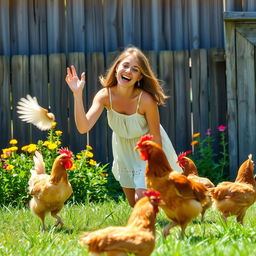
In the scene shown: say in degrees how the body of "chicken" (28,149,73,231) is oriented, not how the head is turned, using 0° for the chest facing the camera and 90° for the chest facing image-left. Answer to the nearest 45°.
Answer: approximately 315°

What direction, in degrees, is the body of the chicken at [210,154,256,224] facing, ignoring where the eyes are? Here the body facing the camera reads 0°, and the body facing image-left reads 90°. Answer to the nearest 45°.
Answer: approximately 270°

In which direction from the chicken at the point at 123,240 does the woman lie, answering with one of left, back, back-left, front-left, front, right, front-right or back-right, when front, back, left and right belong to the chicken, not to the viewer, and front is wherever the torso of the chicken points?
left

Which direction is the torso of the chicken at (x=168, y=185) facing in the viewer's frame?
to the viewer's left

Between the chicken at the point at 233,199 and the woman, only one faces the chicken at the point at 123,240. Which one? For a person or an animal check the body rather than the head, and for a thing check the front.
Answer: the woman

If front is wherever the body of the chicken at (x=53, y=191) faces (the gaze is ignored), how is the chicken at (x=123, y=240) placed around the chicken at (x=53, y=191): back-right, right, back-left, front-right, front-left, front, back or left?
front-right

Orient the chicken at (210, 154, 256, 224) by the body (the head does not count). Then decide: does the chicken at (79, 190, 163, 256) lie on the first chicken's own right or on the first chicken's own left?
on the first chicken's own right

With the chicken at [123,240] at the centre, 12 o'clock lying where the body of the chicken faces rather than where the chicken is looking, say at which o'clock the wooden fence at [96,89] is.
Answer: The wooden fence is roughly at 9 o'clock from the chicken.

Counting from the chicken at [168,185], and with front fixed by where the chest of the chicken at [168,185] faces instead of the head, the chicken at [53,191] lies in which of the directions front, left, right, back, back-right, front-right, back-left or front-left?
front-right

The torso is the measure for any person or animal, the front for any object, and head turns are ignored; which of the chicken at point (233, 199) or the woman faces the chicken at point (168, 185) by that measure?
the woman

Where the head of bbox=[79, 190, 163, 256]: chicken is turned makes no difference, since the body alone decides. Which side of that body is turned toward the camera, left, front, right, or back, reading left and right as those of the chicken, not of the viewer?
right

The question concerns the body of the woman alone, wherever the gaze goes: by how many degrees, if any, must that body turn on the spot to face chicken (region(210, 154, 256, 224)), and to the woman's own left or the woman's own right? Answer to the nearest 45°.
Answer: approximately 45° to the woman's own left
